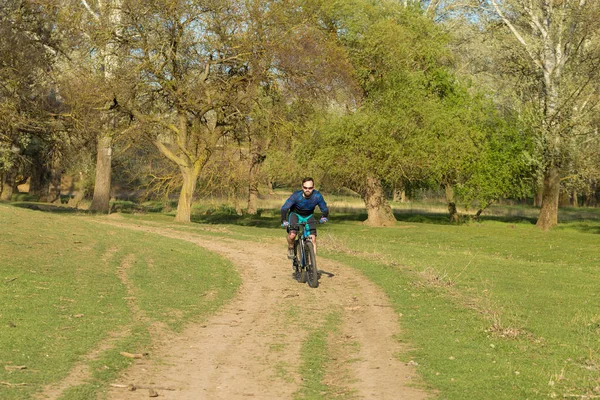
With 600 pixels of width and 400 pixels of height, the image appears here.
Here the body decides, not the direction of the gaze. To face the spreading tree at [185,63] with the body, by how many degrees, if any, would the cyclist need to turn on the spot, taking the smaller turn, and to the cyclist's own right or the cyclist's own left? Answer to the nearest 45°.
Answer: approximately 180°

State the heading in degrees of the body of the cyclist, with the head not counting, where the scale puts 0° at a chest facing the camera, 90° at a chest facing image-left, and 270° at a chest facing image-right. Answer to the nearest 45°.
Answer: approximately 0°

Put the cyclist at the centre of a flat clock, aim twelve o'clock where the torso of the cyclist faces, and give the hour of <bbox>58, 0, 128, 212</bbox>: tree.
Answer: The tree is roughly at 5 o'clock from the cyclist.

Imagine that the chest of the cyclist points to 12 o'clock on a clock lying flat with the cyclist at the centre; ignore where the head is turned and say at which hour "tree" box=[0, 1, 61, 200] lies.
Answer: The tree is roughly at 5 o'clock from the cyclist.

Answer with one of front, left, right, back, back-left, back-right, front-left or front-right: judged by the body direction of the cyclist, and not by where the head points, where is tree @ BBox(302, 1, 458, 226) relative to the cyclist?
back

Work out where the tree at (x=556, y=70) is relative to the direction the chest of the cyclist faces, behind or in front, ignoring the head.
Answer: behind
